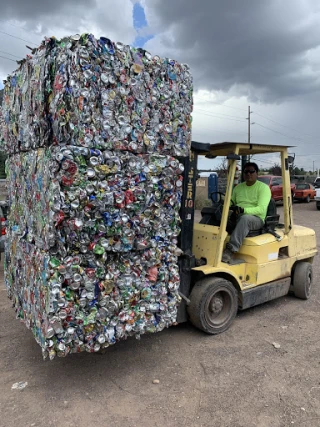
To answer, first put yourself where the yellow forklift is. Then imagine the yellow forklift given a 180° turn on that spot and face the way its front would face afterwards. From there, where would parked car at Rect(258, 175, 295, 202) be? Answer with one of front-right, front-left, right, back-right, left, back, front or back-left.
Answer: front-left

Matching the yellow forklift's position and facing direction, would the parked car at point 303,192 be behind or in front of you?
behind

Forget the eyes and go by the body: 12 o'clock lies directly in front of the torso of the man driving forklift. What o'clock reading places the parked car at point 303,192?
The parked car is roughly at 5 o'clock from the man driving forklift.

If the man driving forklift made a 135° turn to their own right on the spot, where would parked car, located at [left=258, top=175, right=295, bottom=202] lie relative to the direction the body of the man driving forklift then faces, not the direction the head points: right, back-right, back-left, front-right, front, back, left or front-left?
front
